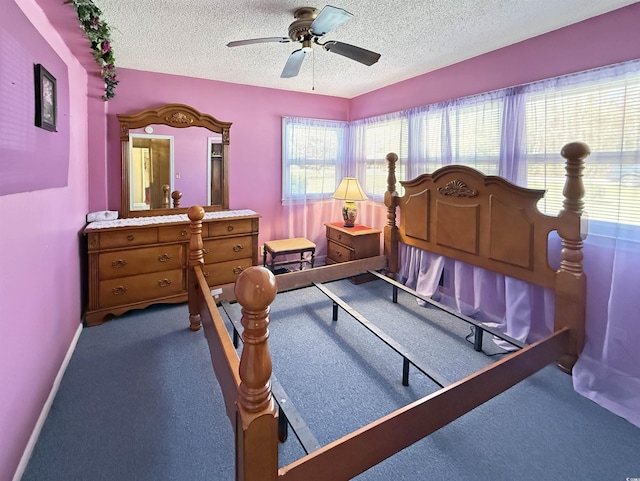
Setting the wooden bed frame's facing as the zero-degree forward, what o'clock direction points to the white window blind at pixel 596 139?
The white window blind is roughly at 7 o'clock from the wooden bed frame.

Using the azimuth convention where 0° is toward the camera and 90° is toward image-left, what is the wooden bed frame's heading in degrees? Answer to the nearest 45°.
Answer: approximately 45°

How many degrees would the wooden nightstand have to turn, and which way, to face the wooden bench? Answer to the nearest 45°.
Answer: approximately 45° to its right

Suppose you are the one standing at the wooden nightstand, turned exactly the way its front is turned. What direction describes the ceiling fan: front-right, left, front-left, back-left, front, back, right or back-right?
front-left

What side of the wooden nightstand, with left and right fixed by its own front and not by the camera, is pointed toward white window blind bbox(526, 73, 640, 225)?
left

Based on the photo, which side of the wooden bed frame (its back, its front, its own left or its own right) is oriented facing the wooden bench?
right
